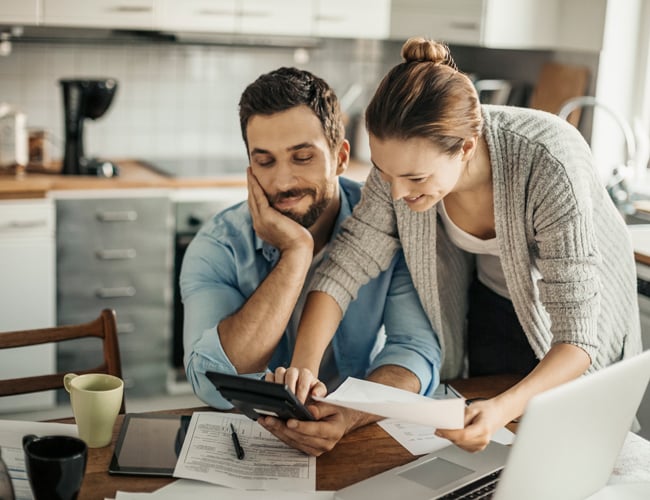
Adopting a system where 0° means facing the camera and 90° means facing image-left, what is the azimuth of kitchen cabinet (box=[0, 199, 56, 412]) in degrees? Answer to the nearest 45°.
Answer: approximately 0°

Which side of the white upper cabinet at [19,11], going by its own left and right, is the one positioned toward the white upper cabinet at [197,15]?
left

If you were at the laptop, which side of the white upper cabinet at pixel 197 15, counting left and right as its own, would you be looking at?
front

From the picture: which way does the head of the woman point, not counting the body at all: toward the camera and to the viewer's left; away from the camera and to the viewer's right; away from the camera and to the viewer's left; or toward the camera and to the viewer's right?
toward the camera and to the viewer's left

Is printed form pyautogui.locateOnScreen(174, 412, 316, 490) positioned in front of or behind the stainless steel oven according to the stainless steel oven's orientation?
in front
